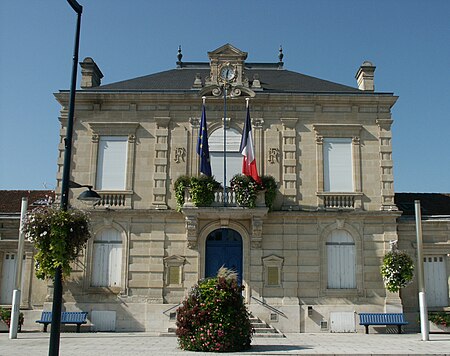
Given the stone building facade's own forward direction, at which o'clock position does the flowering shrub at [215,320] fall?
The flowering shrub is roughly at 12 o'clock from the stone building facade.

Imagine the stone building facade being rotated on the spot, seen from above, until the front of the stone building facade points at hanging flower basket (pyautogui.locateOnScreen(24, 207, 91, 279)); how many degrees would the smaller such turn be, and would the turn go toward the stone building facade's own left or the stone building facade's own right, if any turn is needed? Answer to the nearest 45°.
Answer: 0° — it already faces it

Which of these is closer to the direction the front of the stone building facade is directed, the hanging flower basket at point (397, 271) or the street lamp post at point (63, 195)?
the street lamp post

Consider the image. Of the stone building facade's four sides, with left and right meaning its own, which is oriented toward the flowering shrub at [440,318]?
left

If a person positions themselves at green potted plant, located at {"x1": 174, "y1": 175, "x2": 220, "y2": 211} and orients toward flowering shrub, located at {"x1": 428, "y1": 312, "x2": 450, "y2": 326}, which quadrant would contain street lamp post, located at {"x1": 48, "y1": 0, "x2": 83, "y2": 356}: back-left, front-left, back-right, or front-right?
back-right

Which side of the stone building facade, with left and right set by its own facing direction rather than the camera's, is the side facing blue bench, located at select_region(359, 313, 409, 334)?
left

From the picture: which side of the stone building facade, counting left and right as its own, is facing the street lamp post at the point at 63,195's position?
front

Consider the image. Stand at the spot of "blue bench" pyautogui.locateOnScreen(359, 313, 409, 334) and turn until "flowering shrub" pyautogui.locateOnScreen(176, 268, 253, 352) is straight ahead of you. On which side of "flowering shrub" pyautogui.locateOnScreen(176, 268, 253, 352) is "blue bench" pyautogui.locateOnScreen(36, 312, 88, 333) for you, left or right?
right

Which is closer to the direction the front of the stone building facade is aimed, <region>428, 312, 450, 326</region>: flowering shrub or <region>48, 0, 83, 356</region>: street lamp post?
the street lamp post

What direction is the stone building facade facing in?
toward the camera

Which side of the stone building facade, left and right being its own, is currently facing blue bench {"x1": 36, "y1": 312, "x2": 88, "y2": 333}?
right

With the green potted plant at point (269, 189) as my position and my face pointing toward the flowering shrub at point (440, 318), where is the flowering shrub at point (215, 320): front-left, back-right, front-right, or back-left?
back-right
